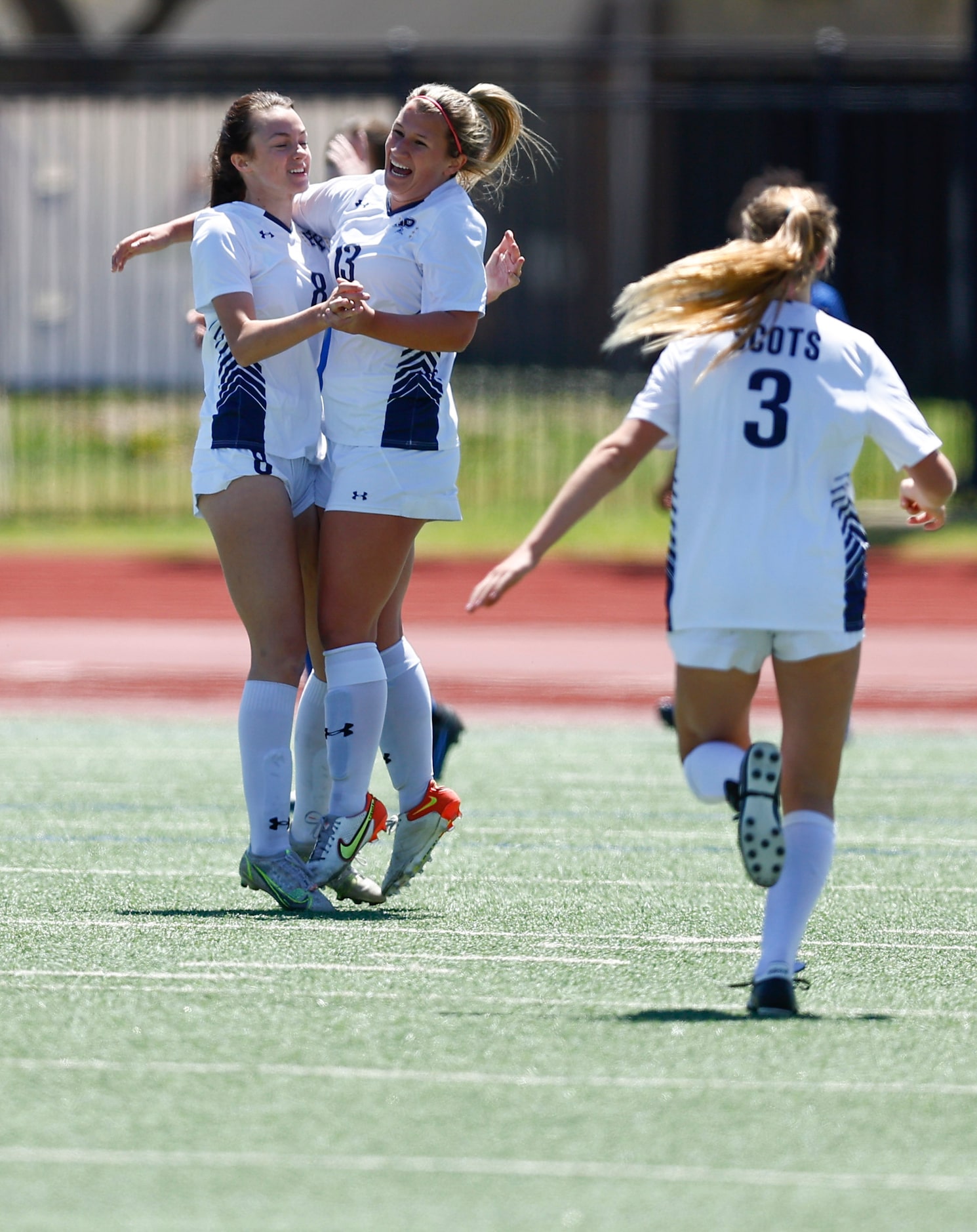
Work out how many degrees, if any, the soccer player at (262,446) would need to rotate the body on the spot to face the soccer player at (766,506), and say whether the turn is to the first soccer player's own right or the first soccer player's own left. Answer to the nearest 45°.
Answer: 0° — they already face them

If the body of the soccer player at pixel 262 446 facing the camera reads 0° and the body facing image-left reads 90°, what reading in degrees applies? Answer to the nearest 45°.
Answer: approximately 315°

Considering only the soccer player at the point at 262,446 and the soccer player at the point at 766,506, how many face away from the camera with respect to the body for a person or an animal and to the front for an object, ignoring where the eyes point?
1

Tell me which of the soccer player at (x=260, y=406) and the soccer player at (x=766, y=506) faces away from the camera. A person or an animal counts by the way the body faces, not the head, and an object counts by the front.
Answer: the soccer player at (x=766, y=506)

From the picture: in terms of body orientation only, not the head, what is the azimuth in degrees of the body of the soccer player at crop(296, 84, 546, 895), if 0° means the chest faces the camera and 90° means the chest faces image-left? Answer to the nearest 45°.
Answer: approximately 45°

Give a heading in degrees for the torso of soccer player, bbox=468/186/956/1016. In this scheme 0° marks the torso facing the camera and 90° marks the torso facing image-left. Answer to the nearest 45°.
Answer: approximately 180°
